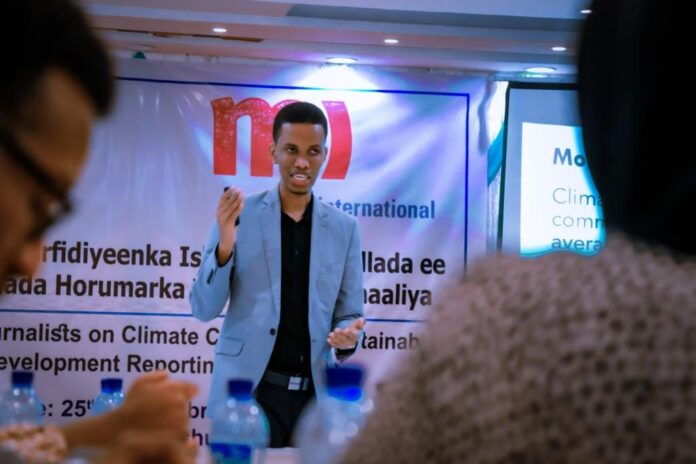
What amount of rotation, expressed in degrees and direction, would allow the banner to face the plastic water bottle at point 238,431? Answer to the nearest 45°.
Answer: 0° — it already faces it

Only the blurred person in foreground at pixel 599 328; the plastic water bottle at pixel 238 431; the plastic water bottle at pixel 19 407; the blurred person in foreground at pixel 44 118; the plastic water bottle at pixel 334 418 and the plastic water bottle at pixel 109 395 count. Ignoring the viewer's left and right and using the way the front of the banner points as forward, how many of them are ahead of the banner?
6

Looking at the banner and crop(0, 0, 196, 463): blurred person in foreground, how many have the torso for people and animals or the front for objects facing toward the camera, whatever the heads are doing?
1

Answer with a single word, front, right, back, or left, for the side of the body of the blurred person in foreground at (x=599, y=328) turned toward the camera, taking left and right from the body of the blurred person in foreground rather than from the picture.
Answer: back

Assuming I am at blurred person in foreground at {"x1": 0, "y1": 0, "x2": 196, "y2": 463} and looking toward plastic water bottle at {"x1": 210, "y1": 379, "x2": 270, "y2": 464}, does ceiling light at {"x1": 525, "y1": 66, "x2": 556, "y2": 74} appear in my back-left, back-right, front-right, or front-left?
front-right

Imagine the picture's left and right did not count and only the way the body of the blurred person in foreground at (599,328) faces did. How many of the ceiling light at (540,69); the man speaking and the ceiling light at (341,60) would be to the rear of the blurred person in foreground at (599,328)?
0

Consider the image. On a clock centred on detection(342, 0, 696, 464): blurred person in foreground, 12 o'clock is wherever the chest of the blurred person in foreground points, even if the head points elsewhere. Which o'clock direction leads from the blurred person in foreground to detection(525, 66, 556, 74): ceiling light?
The ceiling light is roughly at 12 o'clock from the blurred person in foreground.

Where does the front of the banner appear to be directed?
toward the camera

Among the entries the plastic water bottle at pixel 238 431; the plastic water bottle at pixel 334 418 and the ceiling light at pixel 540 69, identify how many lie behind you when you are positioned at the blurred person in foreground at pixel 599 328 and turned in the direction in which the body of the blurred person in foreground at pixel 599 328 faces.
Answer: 0

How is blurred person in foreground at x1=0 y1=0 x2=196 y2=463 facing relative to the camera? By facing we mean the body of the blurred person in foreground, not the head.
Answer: to the viewer's right

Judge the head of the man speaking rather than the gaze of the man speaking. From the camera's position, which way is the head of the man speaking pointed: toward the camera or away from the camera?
toward the camera

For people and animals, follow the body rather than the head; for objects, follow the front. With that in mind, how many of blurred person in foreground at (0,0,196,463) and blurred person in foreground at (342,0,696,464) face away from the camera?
1

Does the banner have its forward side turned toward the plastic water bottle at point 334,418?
yes

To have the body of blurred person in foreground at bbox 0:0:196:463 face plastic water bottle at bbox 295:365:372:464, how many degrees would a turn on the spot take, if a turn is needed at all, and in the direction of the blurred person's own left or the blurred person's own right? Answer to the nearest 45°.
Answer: approximately 45° to the blurred person's own left

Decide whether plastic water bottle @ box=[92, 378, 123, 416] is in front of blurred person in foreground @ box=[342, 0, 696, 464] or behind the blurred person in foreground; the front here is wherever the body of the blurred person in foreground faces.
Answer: in front

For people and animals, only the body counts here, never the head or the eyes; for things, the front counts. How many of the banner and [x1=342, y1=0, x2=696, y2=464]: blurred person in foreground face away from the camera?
1

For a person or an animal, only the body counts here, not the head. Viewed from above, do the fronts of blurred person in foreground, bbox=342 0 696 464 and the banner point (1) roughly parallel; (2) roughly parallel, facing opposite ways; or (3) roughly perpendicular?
roughly parallel, facing opposite ways

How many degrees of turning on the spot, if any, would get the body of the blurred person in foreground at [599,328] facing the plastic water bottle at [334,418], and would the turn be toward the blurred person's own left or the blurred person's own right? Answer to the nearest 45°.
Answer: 0° — they already face it

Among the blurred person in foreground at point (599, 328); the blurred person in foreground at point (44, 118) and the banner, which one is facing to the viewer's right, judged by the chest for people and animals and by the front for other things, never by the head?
the blurred person in foreground at point (44, 118)
